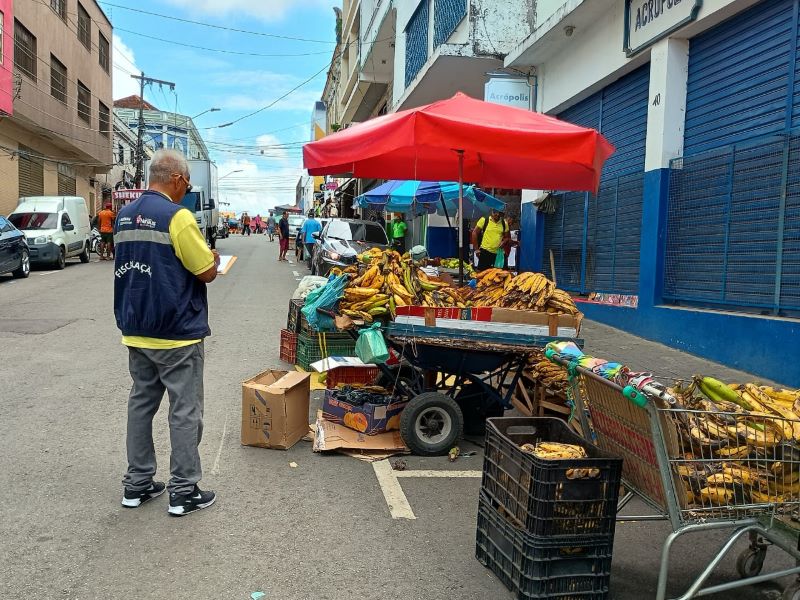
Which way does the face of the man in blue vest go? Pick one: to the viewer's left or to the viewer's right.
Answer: to the viewer's right

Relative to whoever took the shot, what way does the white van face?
facing the viewer and to the left of the viewer

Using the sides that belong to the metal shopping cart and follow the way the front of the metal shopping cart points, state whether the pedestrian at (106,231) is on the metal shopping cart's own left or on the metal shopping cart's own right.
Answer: on the metal shopping cart's own left

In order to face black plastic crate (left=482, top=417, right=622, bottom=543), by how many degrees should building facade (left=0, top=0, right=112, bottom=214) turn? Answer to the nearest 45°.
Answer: approximately 45° to its right

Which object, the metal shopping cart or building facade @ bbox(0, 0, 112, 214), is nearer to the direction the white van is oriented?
the metal shopping cart

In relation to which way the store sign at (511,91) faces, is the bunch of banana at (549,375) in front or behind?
in front

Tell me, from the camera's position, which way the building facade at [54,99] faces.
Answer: facing the viewer and to the right of the viewer

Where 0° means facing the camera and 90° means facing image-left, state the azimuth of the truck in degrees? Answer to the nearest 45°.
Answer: approximately 0°

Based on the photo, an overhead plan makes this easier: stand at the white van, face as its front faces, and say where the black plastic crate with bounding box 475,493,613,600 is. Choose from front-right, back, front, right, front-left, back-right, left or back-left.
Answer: front-left

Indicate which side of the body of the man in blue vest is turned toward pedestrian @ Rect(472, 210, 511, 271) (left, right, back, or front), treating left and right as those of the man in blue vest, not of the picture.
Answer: front
